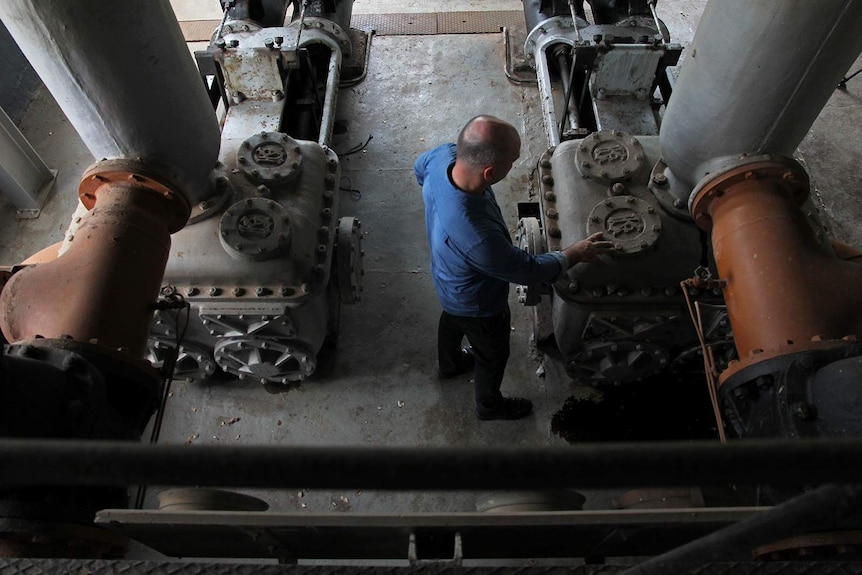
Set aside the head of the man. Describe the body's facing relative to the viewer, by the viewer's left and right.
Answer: facing away from the viewer and to the right of the viewer

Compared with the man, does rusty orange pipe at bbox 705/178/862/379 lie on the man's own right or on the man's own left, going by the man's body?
on the man's own right

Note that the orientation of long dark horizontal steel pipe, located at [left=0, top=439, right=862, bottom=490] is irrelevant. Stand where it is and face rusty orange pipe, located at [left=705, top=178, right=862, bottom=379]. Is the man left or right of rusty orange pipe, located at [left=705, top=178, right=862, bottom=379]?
left

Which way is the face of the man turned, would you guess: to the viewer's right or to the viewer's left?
to the viewer's right

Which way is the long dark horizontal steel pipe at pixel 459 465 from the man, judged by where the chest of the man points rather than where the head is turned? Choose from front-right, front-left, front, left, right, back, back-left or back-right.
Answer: back-right

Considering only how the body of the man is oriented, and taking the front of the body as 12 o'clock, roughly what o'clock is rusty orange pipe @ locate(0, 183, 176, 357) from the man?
The rusty orange pipe is roughly at 7 o'clock from the man.

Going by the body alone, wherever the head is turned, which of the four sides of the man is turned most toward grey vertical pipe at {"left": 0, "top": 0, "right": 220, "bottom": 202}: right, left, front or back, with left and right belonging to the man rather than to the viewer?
back
